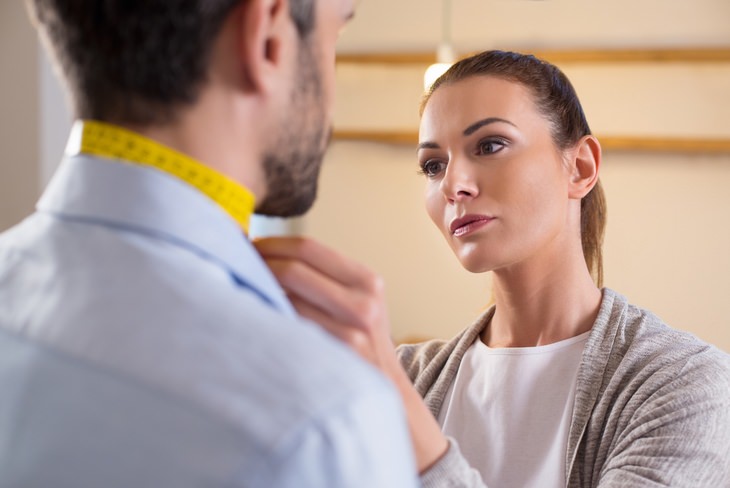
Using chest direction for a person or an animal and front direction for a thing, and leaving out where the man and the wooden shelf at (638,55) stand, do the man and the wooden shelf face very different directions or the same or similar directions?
very different directions

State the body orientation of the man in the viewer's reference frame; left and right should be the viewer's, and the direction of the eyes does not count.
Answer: facing away from the viewer and to the right of the viewer

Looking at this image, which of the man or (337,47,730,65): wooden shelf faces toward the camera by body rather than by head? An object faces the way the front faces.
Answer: the wooden shelf

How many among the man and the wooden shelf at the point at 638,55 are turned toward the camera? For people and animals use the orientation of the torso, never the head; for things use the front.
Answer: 1

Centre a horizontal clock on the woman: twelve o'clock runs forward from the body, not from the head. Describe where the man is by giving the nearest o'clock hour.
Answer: The man is roughly at 11 o'clock from the woman.

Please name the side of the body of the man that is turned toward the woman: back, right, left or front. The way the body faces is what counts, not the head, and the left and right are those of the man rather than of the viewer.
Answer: front

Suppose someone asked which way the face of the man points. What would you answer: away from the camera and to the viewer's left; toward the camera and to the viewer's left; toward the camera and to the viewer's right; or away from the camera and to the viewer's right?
away from the camera and to the viewer's right

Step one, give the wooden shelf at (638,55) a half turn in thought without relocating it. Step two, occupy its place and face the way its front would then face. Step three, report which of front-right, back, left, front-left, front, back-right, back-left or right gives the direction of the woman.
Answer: back

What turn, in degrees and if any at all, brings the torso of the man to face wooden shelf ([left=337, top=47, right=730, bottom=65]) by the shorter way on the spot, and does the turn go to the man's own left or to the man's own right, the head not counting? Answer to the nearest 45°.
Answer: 0° — they already face it

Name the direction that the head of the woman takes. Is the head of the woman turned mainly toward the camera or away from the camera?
toward the camera

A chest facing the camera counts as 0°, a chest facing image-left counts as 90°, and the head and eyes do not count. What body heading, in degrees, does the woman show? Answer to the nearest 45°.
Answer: approximately 45°

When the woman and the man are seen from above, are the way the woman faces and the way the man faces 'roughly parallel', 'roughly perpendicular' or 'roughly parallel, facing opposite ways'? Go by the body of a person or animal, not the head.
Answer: roughly parallel, facing opposite ways

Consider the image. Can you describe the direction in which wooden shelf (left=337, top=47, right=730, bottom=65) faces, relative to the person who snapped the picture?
facing the viewer
